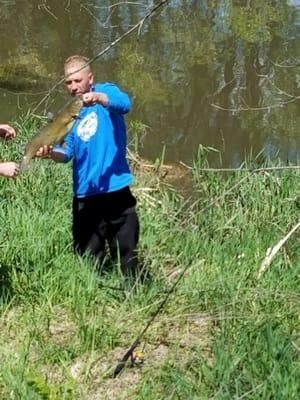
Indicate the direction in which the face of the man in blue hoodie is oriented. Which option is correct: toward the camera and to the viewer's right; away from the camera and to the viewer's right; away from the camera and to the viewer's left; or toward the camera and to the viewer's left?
toward the camera and to the viewer's left

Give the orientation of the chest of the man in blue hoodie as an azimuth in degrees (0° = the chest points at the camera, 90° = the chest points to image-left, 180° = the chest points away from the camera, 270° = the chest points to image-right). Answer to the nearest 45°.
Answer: approximately 45°
